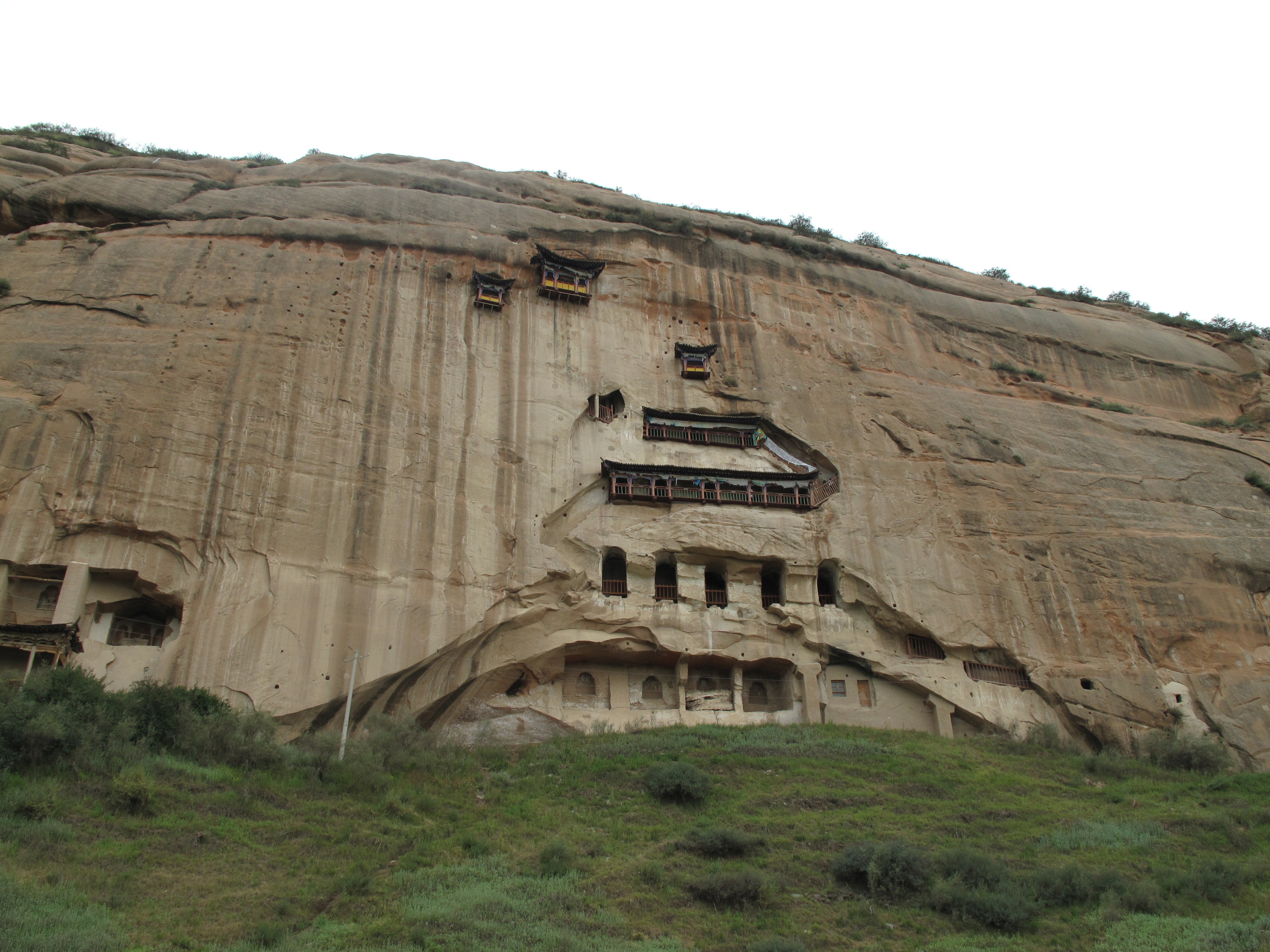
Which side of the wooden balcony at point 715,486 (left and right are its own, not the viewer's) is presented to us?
front

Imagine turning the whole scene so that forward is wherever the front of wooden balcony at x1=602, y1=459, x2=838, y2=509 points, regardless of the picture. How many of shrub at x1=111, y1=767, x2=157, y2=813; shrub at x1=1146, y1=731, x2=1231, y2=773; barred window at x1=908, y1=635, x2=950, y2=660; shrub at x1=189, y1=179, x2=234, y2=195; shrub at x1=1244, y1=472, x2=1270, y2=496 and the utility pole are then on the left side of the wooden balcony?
3

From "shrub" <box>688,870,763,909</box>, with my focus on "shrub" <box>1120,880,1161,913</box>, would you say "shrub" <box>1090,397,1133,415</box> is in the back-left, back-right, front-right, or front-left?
front-left

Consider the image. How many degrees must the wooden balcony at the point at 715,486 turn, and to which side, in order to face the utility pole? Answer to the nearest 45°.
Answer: approximately 45° to its right

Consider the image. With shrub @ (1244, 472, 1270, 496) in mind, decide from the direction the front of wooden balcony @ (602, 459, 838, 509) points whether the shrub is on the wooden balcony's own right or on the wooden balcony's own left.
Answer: on the wooden balcony's own left

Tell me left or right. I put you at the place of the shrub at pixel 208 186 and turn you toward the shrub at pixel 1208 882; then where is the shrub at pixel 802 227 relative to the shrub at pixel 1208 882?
left

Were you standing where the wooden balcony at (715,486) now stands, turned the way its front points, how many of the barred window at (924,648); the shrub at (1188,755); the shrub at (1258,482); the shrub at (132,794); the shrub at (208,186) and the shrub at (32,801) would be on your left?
3

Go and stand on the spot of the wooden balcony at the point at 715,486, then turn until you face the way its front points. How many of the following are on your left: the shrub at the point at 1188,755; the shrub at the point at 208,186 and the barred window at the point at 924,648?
2

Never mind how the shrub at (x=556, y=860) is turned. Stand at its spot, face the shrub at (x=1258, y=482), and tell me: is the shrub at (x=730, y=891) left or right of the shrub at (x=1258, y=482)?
right

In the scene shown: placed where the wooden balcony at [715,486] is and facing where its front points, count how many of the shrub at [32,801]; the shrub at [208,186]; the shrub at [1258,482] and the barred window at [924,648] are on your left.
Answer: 2

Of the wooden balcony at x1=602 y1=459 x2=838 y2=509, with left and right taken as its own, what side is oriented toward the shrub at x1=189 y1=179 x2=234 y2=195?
right
